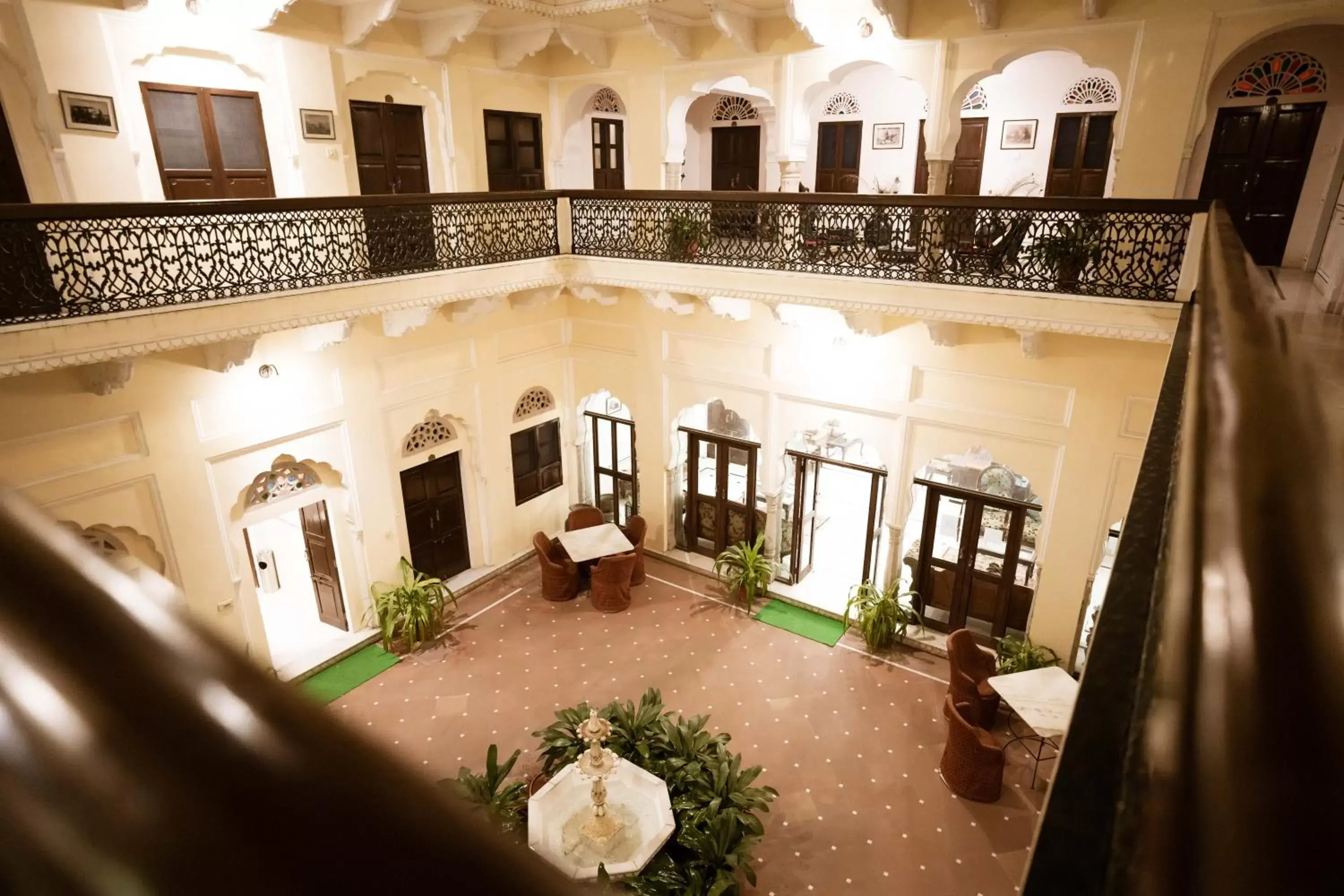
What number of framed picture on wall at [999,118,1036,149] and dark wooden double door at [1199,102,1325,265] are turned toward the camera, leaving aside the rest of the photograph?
2

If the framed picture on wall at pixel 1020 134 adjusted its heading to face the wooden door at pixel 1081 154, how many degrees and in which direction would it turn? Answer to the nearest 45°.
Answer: approximately 90° to its left

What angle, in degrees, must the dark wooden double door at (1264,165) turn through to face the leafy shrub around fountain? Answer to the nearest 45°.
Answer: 0° — it already faces it

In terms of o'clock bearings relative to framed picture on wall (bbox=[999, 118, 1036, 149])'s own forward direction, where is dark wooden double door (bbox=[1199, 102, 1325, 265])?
The dark wooden double door is roughly at 10 o'clock from the framed picture on wall.

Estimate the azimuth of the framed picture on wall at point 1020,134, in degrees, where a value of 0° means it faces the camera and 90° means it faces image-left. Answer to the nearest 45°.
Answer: approximately 0°

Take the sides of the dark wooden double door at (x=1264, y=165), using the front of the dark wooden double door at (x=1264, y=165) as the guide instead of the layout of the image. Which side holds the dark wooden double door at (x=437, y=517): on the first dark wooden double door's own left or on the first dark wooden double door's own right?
on the first dark wooden double door's own right

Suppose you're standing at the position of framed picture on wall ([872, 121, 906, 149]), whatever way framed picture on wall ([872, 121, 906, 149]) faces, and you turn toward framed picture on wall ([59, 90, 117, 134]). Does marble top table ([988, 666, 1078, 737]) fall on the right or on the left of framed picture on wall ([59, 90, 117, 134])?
left

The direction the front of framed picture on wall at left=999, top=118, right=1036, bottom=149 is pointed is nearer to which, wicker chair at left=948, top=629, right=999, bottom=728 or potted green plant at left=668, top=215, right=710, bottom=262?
the wicker chair

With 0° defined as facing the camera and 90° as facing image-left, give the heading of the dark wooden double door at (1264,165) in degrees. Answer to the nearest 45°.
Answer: approximately 0°

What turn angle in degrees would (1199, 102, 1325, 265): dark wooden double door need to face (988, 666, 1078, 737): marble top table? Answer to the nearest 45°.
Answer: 0° — it already faces it
